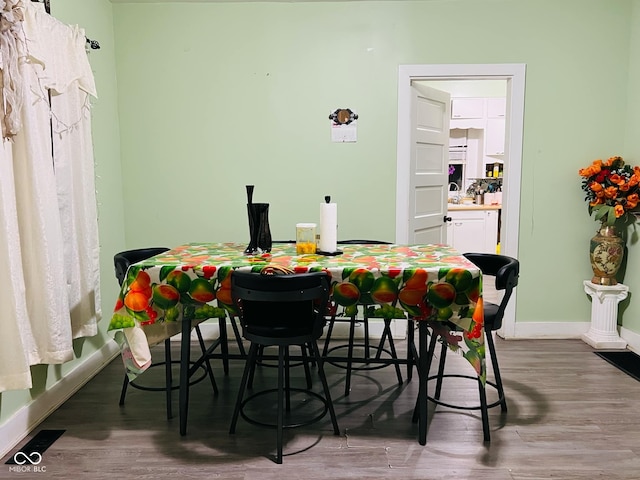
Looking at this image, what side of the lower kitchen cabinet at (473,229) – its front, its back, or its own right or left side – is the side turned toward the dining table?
front

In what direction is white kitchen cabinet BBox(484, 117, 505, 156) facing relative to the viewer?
toward the camera

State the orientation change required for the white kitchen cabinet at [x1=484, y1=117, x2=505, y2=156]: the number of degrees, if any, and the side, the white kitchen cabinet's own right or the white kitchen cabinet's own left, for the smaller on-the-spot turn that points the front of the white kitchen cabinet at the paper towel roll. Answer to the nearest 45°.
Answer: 0° — it already faces it

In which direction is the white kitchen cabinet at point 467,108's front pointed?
toward the camera

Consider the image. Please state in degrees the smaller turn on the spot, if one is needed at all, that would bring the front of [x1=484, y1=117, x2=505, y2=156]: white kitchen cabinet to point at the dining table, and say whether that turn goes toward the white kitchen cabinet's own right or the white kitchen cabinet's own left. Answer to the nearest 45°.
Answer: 0° — it already faces it

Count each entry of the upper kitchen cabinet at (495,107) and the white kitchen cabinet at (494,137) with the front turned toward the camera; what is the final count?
2

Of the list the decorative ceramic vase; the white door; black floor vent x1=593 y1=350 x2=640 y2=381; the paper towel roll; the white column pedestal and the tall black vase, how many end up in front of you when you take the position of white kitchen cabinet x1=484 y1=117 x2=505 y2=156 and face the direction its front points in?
6

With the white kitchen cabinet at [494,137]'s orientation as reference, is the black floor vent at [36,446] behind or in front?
in front

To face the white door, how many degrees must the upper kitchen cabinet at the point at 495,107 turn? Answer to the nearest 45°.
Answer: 0° — it already faces it

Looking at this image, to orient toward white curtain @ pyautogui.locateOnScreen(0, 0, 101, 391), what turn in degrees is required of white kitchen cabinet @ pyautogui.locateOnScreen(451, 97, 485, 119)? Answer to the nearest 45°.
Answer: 0° — it already faces it

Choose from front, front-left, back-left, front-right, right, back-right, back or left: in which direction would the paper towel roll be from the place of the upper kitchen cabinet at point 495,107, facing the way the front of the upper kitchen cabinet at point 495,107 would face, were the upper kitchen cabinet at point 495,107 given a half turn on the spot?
back

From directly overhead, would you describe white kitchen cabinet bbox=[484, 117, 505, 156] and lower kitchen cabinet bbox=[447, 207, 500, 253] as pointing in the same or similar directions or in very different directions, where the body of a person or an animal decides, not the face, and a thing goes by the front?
same or similar directions

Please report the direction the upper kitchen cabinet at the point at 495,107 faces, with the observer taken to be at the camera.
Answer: facing the viewer

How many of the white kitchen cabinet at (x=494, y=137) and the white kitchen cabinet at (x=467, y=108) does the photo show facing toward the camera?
2
